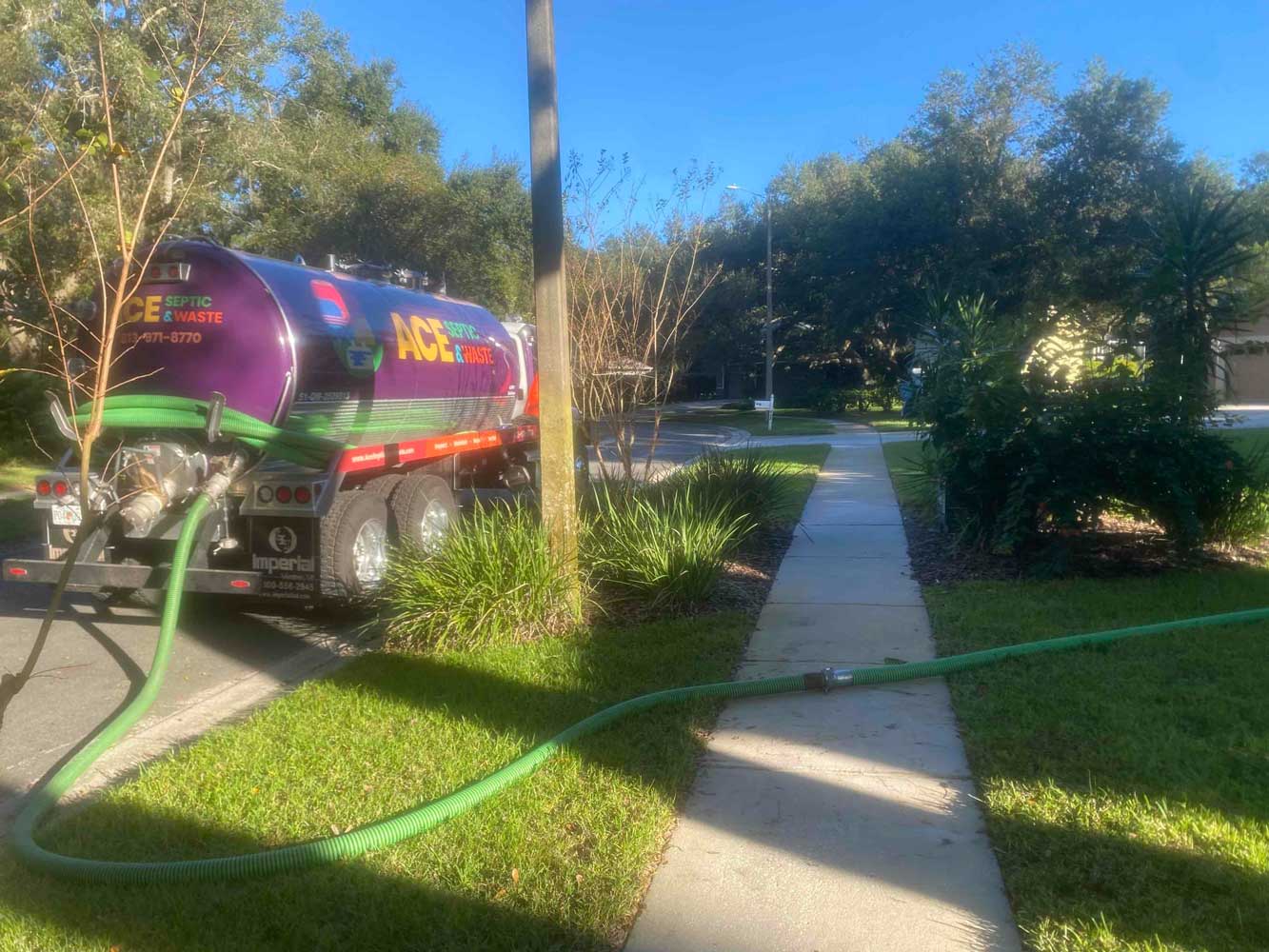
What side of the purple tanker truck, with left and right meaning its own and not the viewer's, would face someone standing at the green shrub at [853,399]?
front

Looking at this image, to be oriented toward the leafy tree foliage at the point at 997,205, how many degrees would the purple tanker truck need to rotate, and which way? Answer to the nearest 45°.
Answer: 0° — it already faces it

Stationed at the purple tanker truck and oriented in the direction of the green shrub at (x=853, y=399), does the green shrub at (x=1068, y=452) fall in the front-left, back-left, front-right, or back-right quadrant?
front-right

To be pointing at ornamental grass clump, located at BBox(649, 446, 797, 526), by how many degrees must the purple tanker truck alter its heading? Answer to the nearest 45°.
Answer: approximately 45° to its right

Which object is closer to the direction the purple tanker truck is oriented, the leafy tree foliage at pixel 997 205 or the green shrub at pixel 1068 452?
the leafy tree foliage

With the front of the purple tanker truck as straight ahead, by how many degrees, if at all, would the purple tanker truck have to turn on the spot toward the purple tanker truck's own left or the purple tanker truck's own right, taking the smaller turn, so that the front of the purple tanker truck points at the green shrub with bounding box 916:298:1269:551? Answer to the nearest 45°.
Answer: approximately 45° to the purple tanker truck's own right

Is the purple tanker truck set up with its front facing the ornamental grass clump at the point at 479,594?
no

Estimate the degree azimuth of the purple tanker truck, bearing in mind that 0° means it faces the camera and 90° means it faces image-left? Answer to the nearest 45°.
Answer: approximately 225°

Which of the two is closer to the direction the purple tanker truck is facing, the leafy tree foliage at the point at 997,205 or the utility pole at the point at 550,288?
the leafy tree foliage

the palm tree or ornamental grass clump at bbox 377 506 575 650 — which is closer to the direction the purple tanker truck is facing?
the palm tree
